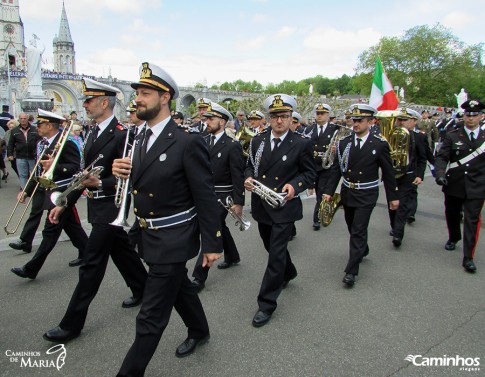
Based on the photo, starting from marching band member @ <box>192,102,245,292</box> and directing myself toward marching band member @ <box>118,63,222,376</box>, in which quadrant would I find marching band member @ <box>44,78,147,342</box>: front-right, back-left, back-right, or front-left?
front-right

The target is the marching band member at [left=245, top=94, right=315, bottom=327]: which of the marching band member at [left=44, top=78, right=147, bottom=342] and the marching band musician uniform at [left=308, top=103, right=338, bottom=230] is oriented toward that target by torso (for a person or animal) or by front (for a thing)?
the marching band musician uniform

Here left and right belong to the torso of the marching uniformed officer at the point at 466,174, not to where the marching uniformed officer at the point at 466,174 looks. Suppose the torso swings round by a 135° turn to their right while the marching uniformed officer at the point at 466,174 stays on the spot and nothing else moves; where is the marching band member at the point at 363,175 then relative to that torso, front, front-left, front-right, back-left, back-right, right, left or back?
left

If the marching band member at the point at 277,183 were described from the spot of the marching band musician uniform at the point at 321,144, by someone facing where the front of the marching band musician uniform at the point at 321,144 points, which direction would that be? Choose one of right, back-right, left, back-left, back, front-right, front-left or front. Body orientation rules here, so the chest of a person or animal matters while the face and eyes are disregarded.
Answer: front

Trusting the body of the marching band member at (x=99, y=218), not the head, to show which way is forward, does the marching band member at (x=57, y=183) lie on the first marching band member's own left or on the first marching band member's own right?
on the first marching band member's own right

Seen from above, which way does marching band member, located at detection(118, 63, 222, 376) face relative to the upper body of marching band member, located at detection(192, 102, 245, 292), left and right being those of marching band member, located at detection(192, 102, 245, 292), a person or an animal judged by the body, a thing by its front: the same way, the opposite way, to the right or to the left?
the same way

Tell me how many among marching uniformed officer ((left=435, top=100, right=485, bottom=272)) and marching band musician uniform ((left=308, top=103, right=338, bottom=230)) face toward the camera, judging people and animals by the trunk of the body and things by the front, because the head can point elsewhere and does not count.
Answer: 2

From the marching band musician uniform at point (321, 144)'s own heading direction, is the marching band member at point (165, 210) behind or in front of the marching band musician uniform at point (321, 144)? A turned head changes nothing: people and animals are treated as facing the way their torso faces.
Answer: in front

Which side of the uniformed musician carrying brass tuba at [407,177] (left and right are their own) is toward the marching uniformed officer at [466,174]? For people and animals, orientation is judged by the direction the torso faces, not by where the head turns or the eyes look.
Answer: left

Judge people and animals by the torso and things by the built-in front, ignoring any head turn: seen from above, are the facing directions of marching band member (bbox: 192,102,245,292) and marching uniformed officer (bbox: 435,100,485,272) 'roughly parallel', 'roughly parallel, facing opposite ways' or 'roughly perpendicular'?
roughly parallel

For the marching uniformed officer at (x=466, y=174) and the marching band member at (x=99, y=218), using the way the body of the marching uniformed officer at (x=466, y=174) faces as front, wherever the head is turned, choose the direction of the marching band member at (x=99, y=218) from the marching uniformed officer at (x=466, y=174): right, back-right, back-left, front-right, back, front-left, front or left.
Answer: front-right
